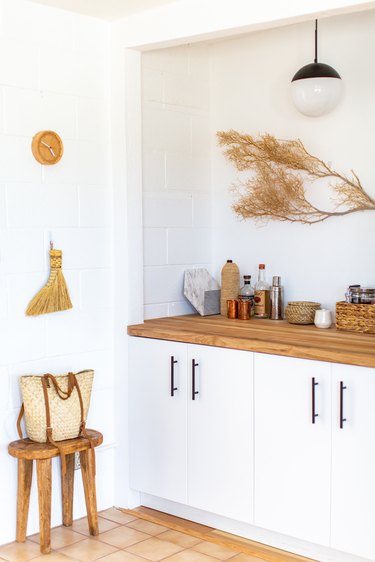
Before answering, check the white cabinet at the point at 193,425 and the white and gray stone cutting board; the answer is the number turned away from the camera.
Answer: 0

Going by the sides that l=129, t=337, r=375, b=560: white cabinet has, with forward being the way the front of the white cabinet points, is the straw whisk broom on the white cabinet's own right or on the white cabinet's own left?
on the white cabinet's own right

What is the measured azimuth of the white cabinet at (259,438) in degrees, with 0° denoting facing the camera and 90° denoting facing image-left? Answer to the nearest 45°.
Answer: approximately 45°
